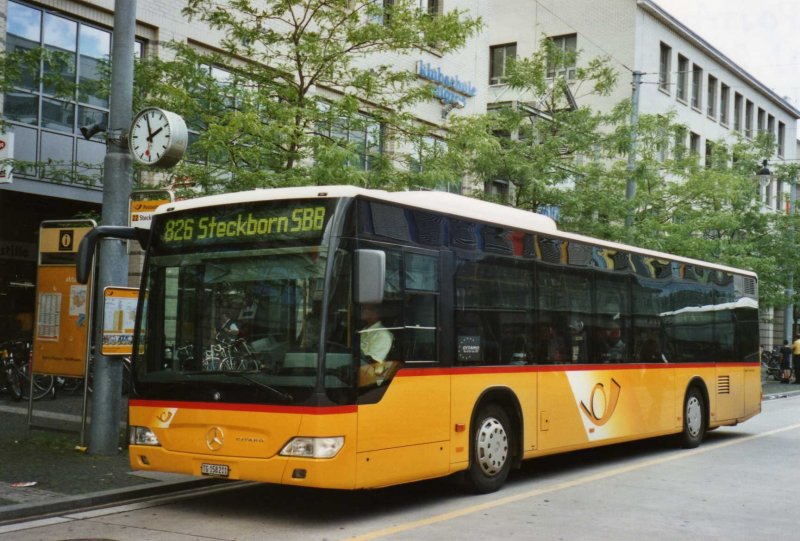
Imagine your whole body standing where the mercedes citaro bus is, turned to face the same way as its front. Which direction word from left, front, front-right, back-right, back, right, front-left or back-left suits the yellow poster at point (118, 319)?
right

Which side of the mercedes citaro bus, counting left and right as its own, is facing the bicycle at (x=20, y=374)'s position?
right

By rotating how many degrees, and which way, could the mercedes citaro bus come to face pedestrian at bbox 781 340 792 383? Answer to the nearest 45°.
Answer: approximately 180°

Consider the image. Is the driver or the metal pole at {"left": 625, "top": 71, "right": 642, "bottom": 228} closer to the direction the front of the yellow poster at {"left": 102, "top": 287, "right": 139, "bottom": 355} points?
the driver

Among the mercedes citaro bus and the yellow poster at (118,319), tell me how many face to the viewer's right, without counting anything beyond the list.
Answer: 0

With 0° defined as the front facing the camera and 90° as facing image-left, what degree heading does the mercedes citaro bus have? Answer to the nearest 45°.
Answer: approximately 45°

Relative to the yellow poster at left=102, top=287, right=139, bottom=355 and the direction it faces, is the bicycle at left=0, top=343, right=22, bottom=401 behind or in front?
behind

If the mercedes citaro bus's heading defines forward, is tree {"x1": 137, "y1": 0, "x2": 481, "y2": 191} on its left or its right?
on its right

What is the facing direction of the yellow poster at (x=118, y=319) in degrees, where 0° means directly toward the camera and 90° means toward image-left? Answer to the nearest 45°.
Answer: approximately 0°
